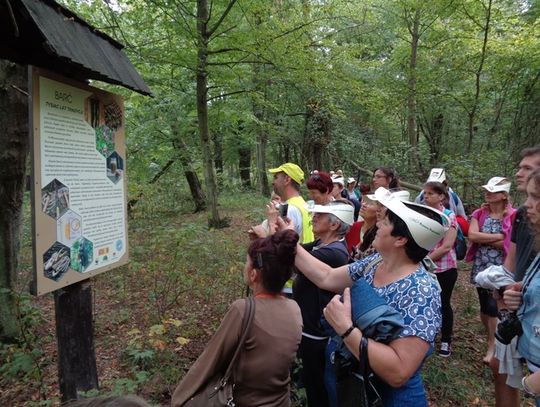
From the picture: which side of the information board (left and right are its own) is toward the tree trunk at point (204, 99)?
left

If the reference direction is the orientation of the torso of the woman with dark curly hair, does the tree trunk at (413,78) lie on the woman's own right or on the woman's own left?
on the woman's own right

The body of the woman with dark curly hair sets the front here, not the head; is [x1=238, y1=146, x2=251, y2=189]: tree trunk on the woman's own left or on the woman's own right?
on the woman's own right

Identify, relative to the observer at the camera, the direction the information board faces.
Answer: facing the viewer and to the right of the viewer

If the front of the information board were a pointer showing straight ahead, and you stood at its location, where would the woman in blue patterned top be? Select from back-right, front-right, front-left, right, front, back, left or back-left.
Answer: front

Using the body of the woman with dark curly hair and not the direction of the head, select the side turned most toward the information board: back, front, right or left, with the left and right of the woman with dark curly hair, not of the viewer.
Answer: front

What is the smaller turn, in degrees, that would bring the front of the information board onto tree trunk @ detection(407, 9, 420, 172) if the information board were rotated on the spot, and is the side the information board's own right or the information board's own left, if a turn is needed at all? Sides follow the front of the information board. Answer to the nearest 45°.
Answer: approximately 90° to the information board's own left

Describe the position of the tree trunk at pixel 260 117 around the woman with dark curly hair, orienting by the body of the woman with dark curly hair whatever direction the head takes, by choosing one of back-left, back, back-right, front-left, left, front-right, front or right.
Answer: front-right

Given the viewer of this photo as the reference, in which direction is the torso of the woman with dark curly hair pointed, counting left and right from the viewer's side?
facing away from the viewer and to the left of the viewer

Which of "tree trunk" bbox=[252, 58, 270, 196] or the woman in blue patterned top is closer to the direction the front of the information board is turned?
the woman in blue patterned top

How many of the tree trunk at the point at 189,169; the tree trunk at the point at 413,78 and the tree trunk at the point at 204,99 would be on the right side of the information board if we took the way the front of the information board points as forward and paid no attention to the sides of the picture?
0

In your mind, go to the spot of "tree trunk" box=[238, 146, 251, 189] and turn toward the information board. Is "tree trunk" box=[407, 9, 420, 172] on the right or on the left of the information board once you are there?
left

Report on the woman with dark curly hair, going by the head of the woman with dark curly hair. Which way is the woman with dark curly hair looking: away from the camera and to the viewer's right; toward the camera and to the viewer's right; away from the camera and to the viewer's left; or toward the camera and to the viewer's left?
away from the camera and to the viewer's left

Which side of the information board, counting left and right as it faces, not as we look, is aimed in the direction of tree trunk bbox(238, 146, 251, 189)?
left

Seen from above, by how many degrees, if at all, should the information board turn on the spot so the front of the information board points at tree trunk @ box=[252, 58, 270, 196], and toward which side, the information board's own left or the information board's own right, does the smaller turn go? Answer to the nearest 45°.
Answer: approximately 90° to the information board's own left

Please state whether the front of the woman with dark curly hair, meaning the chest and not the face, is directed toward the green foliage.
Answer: yes

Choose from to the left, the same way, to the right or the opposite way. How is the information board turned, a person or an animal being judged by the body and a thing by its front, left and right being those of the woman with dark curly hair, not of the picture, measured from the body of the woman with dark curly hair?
the opposite way
